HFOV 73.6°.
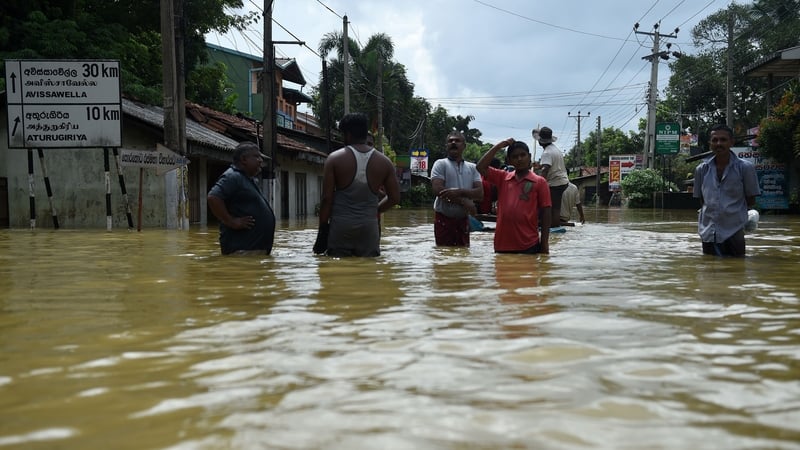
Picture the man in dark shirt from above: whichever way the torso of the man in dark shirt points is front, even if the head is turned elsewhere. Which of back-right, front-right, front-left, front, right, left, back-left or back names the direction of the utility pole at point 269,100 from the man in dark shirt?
left

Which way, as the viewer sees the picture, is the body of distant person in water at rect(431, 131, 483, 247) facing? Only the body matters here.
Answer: toward the camera

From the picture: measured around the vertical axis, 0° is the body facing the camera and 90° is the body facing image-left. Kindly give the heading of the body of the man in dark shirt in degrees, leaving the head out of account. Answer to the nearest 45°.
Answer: approximately 270°

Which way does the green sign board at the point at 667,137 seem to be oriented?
toward the camera

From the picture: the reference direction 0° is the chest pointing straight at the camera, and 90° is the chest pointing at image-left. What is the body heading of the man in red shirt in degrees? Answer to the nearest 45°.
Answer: approximately 0°

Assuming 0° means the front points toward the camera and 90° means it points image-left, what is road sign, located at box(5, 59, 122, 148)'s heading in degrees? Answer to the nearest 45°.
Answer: approximately 0°

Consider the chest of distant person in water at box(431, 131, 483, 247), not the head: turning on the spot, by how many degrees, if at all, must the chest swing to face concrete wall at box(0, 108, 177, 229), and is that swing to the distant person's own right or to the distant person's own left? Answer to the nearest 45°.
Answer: approximately 135° to the distant person's own right

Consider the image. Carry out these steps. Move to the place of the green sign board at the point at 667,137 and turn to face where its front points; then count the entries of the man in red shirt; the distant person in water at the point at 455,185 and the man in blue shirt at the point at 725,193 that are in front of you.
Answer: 3

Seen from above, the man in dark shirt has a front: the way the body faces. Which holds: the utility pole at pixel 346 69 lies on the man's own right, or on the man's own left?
on the man's own left

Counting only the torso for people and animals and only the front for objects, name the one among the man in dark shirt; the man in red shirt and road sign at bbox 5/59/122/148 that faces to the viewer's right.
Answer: the man in dark shirt
